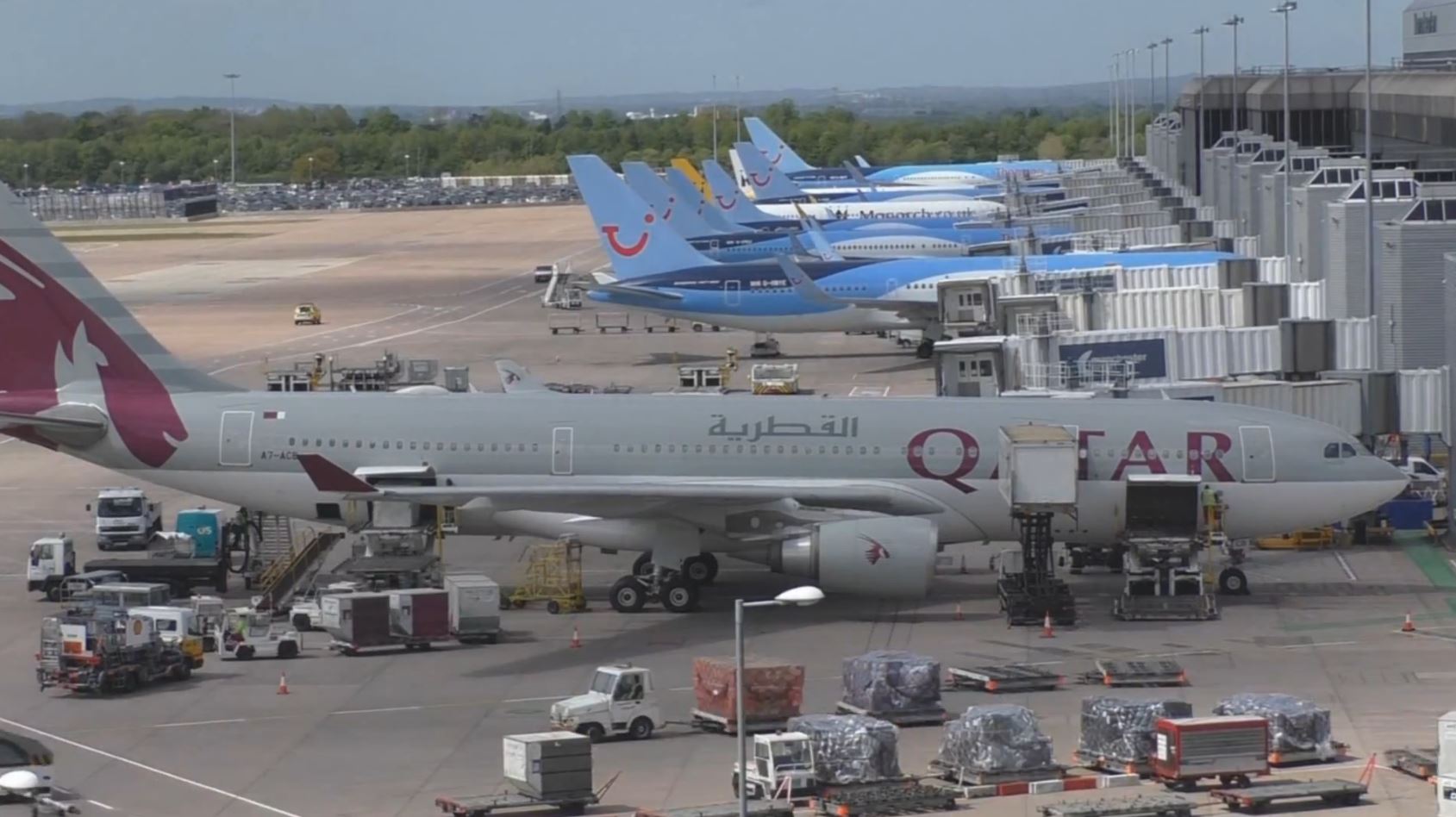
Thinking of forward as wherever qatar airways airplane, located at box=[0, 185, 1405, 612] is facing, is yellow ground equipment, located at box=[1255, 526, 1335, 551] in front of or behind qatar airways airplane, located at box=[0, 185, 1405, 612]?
in front

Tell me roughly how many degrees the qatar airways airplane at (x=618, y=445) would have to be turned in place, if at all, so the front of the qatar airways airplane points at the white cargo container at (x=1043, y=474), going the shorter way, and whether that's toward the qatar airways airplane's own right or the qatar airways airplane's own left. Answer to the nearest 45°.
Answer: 0° — it already faces it

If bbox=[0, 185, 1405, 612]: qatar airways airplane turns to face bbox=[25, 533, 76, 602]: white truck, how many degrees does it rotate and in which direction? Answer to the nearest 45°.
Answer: approximately 180°

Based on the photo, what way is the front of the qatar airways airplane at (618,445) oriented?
to the viewer's right

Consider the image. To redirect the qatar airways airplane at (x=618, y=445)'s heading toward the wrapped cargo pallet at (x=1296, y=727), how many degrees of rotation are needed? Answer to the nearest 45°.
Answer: approximately 45° to its right

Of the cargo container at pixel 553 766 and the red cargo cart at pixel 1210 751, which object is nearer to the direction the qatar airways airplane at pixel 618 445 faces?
the red cargo cart

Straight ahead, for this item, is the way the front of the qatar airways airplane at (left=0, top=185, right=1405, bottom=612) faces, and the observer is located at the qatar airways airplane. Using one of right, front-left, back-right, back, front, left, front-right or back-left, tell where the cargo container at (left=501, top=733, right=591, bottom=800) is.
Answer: right

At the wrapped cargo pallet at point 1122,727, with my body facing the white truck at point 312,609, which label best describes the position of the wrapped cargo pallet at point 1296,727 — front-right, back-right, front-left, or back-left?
back-right

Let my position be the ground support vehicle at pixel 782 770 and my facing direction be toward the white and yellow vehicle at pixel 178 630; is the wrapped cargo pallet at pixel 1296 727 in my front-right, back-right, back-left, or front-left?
back-right

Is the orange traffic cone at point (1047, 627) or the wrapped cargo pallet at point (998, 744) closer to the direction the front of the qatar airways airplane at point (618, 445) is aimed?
the orange traffic cone
